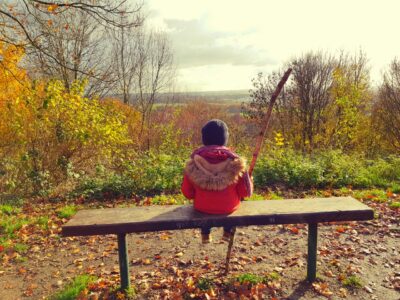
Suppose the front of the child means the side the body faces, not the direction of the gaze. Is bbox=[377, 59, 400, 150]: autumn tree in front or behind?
in front

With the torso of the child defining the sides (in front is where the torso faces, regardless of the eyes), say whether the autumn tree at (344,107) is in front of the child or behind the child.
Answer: in front

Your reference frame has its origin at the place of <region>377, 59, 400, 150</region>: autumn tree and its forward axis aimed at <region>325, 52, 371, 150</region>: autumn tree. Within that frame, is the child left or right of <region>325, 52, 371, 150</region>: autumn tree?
left

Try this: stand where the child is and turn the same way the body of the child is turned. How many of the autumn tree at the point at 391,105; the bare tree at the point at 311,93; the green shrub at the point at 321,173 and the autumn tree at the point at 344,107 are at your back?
0

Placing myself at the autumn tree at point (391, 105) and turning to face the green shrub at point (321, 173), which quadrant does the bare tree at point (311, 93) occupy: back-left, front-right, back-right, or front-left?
front-right

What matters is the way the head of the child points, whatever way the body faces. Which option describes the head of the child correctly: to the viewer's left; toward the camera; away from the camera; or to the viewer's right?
away from the camera

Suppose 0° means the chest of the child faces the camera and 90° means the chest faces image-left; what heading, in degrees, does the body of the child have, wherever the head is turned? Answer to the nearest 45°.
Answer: approximately 180°

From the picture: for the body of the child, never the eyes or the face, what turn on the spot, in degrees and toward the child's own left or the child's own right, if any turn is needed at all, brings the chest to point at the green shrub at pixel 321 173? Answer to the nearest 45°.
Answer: approximately 45° to the child's own right

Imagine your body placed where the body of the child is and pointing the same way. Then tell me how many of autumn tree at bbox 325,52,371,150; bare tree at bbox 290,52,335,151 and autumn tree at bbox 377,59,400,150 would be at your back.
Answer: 0

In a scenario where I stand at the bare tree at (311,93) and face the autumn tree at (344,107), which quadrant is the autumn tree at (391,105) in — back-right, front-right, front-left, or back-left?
front-left
